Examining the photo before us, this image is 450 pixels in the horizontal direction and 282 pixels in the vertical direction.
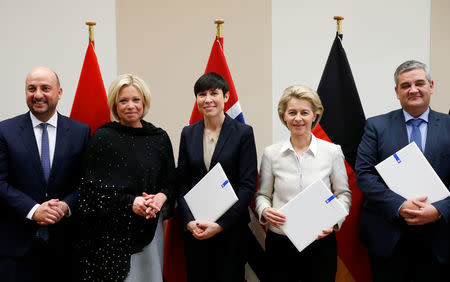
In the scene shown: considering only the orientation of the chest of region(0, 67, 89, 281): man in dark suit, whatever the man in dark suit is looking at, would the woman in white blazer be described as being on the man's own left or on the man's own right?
on the man's own left

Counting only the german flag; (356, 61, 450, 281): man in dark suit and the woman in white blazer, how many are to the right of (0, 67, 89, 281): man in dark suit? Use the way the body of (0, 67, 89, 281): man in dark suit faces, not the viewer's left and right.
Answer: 0

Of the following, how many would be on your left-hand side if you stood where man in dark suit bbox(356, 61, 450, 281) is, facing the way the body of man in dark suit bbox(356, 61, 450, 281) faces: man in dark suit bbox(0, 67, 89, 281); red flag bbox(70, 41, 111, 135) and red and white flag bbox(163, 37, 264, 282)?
0

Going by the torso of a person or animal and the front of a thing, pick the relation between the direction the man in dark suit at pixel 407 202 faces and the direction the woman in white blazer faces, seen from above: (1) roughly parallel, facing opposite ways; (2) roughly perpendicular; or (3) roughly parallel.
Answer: roughly parallel

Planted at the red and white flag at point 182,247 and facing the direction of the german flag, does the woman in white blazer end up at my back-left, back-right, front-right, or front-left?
front-right

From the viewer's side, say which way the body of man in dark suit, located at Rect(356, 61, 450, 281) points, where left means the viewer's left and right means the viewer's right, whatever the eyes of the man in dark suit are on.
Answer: facing the viewer

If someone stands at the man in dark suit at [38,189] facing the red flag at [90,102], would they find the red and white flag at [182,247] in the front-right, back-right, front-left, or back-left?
front-right

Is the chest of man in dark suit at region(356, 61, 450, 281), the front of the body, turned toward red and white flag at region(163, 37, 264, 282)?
no

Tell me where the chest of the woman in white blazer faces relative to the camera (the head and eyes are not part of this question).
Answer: toward the camera

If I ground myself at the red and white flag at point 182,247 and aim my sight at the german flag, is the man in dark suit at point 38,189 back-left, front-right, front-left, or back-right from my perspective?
back-right

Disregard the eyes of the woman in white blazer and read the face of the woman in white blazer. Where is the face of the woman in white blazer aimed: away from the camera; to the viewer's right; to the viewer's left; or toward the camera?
toward the camera

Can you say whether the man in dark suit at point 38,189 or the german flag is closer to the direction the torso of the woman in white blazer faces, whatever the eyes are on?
the man in dark suit

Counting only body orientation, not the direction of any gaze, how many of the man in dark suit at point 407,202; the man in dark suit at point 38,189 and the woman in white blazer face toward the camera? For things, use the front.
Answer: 3

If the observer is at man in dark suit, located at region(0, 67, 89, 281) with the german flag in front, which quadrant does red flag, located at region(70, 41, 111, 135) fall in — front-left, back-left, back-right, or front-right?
front-left
